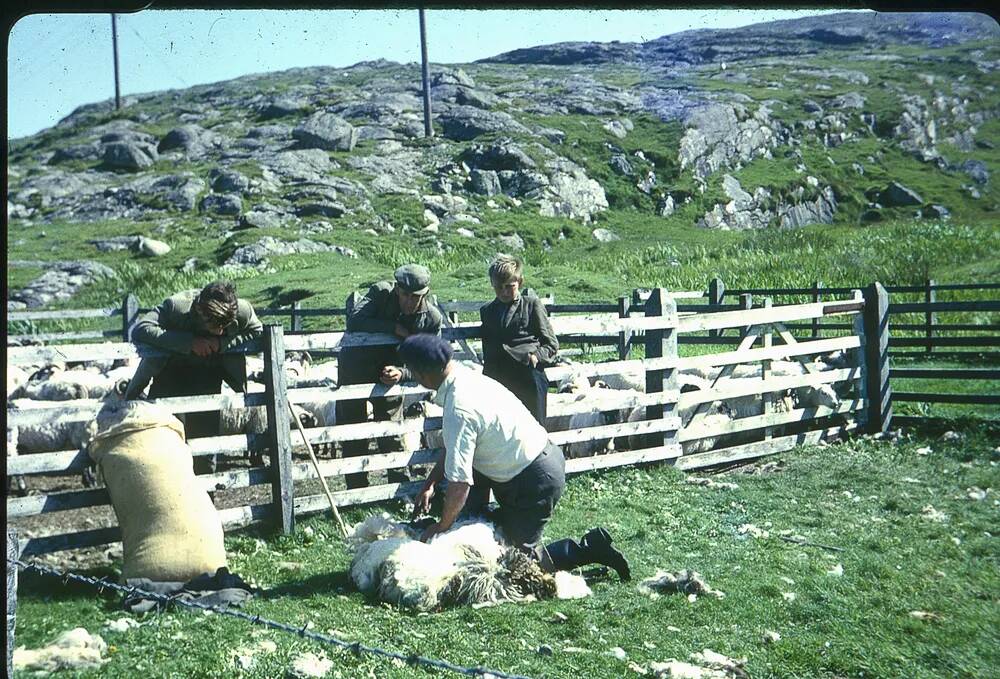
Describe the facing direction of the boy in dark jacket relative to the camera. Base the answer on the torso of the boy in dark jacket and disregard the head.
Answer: toward the camera

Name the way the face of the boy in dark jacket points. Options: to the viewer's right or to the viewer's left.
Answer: to the viewer's left

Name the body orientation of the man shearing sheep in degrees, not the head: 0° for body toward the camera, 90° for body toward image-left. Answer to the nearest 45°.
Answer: approximately 90°

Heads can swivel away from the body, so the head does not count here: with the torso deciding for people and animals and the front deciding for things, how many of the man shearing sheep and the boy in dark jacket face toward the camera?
1

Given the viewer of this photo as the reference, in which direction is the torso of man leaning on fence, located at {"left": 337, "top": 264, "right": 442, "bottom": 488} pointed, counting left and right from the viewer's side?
facing the viewer and to the right of the viewer

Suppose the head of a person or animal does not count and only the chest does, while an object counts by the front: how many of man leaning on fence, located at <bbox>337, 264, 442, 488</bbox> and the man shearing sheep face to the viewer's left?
1

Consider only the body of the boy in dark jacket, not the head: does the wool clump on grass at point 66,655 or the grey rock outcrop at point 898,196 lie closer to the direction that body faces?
the wool clump on grass

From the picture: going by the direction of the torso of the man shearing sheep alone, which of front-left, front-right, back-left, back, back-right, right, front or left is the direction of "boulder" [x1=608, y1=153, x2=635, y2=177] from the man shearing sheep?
right

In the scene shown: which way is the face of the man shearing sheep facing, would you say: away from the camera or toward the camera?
away from the camera

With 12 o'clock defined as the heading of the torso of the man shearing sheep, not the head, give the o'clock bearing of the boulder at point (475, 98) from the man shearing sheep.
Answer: The boulder is roughly at 3 o'clock from the man shearing sheep.

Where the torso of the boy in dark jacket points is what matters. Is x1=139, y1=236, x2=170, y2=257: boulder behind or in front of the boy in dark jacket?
behind

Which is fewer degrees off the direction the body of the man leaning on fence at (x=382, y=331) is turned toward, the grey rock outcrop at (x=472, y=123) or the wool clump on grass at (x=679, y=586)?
the wool clump on grass

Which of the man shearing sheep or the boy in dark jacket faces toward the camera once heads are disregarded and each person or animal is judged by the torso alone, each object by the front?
the boy in dark jacket
